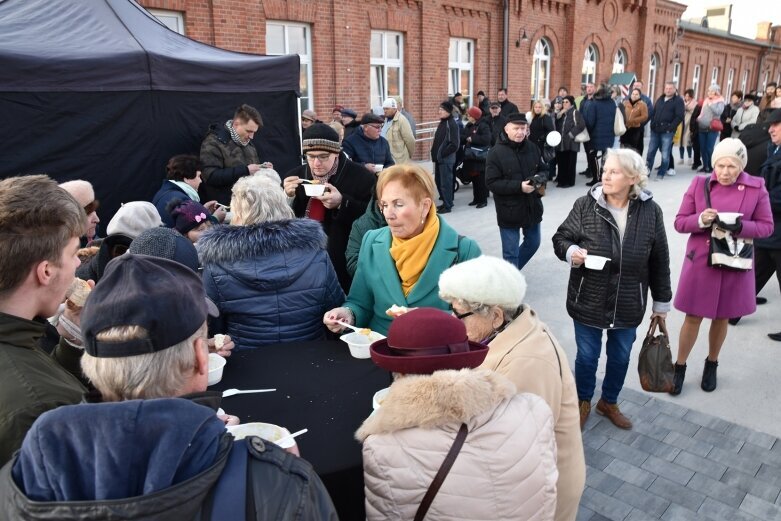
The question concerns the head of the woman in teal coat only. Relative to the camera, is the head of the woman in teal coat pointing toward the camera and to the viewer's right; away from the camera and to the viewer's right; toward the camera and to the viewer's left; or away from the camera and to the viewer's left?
toward the camera and to the viewer's left

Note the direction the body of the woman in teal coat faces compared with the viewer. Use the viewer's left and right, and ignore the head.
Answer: facing the viewer and to the left of the viewer

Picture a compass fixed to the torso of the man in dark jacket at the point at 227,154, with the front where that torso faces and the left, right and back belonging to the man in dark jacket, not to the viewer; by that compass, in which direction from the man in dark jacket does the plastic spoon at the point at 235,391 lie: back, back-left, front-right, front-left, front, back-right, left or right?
front-right

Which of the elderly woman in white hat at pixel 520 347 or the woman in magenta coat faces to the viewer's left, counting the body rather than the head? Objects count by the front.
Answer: the elderly woman in white hat

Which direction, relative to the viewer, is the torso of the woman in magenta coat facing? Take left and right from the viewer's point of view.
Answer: facing the viewer

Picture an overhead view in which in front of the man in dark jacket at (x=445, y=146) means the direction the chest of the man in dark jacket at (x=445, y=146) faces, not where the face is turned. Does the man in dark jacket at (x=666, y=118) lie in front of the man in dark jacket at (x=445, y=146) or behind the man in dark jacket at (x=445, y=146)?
behind

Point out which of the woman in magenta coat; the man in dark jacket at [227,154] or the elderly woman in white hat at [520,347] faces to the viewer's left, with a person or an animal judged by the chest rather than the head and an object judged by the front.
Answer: the elderly woman in white hat

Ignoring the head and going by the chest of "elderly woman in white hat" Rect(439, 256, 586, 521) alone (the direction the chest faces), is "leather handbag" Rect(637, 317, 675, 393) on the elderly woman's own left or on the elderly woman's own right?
on the elderly woman's own right

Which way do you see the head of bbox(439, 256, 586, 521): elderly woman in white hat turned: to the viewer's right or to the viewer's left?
to the viewer's left

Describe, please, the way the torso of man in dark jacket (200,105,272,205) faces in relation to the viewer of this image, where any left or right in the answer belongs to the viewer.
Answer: facing the viewer and to the right of the viewer

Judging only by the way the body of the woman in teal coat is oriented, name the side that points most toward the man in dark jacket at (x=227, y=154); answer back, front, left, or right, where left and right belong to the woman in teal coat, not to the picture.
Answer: right

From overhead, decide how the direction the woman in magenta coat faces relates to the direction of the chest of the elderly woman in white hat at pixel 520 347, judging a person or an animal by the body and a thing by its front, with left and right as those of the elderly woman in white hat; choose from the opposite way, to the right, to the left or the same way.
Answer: to the left

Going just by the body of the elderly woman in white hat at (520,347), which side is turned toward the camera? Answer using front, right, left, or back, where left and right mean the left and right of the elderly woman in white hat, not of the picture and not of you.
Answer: left
